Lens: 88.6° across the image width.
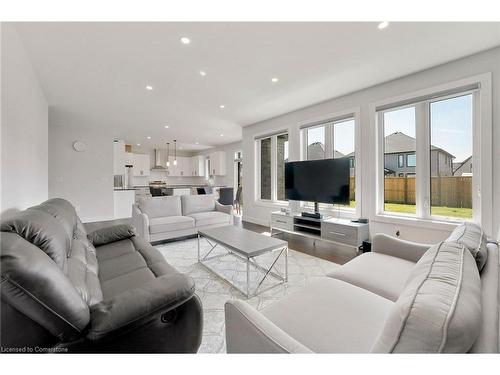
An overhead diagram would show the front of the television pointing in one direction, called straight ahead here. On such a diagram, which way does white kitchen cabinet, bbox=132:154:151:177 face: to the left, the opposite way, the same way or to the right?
to the left

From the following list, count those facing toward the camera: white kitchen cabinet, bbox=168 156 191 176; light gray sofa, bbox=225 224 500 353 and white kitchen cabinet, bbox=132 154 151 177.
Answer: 2

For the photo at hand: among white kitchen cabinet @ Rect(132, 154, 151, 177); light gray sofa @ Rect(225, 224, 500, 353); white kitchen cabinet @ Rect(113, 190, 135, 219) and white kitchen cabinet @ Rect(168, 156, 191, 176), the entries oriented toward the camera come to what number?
3

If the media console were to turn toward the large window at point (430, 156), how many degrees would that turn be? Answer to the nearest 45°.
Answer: approximately 135° to its left

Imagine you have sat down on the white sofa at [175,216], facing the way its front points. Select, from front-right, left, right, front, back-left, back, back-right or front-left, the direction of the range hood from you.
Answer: back-left

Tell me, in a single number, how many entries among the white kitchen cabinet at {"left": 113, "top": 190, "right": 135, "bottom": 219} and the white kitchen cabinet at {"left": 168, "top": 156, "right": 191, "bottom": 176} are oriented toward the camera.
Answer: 2

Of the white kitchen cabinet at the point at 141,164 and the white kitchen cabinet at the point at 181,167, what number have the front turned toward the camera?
2

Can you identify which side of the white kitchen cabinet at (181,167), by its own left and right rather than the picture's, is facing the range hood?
right
